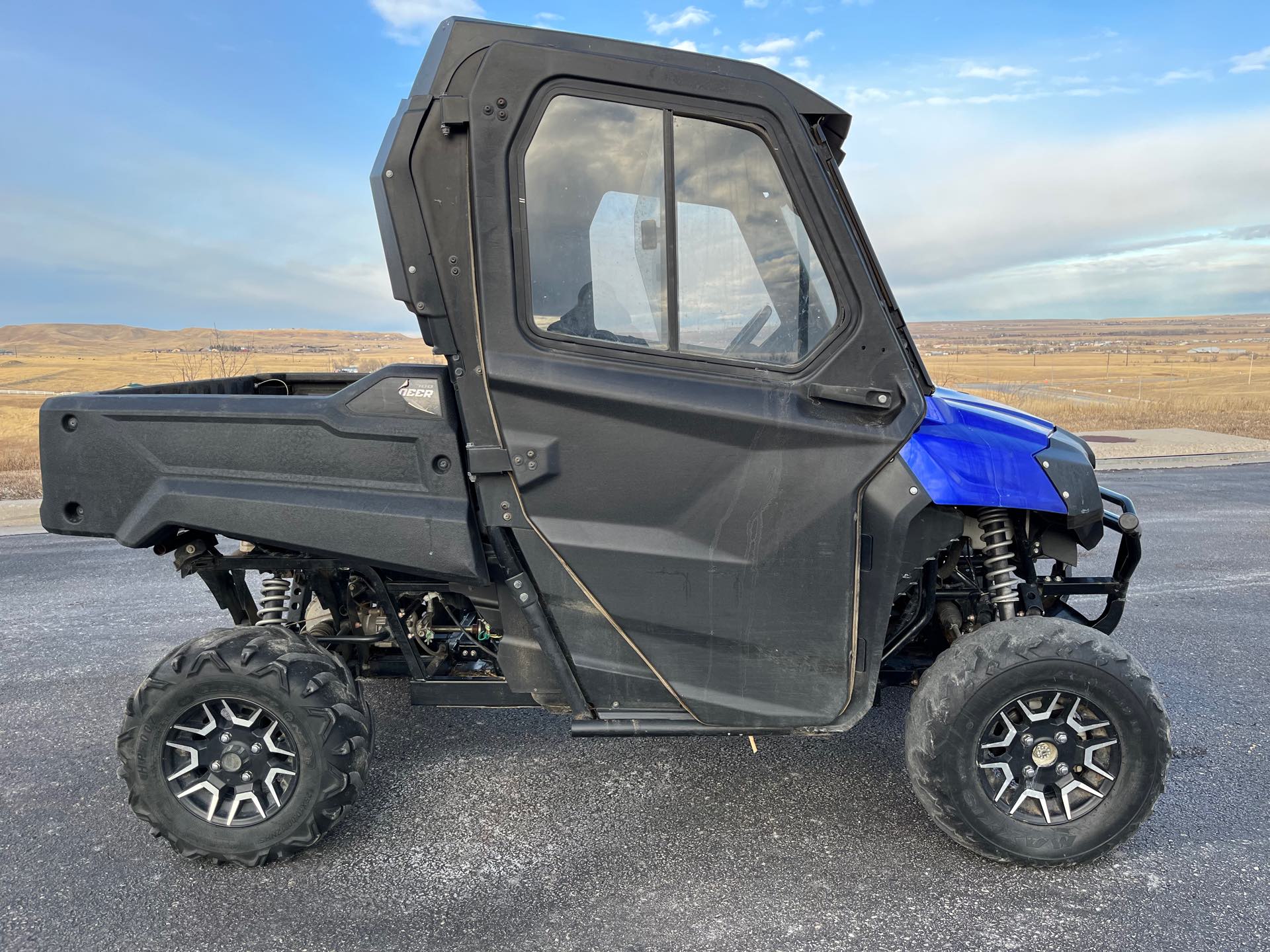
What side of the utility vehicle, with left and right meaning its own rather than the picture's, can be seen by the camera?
right
